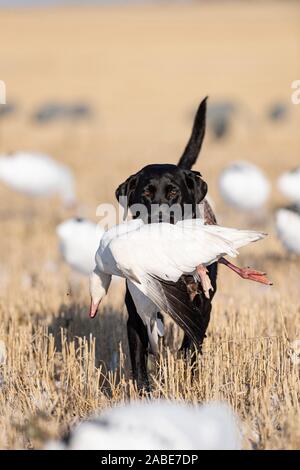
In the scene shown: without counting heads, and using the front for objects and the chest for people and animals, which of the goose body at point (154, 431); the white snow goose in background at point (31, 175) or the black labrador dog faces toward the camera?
the black labrador dog

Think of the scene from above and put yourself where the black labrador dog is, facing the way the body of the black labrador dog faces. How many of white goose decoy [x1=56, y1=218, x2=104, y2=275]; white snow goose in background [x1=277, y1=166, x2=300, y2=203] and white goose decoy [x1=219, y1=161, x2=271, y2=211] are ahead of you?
0

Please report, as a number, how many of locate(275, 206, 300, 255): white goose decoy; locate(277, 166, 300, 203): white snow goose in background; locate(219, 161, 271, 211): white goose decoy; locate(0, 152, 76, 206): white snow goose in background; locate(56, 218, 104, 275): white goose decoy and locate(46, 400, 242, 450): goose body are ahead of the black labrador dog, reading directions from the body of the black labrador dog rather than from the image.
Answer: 1

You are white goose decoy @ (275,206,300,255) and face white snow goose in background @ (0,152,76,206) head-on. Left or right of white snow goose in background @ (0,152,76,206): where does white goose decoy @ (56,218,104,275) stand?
left

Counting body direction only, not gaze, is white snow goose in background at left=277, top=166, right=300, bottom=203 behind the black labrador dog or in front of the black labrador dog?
behind

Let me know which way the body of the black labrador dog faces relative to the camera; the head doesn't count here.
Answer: toward the camera

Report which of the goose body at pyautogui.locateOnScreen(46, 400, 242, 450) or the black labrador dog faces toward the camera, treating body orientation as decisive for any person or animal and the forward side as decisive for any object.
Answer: the black labrador dog
